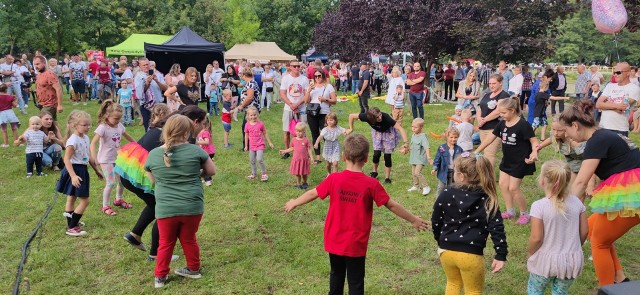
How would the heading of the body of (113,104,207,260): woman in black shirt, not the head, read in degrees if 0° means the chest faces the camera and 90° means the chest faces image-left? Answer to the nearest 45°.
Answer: approximately 270°

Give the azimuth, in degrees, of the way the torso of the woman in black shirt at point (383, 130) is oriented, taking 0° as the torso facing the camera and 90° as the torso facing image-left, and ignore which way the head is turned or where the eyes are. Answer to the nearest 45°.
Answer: approximately 0°

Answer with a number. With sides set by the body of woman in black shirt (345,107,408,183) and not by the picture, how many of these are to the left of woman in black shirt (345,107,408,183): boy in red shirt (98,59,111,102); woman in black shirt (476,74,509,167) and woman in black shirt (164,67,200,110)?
1

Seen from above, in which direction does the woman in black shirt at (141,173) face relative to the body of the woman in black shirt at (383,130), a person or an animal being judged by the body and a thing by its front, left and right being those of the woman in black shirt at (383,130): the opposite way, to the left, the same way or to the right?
to the left

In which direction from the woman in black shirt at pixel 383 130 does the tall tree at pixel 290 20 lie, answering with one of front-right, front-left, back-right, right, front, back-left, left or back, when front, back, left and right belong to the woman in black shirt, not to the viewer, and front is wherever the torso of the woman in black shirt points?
back

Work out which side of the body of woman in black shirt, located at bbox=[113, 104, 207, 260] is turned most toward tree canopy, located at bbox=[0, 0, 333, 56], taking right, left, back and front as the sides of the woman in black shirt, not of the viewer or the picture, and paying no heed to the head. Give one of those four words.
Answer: left

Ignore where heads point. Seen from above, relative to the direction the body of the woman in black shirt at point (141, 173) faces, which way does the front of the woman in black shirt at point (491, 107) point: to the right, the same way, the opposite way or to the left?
the opposite way

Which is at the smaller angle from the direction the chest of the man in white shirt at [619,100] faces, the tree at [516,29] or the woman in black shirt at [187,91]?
the woman in black shirt

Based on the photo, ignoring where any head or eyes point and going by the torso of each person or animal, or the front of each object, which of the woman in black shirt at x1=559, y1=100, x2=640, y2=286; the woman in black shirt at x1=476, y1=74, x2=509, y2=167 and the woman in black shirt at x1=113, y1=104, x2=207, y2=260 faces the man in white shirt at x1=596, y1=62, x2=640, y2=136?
the woman in black shirt at x1=113, y1=104, x2=207, y2=260

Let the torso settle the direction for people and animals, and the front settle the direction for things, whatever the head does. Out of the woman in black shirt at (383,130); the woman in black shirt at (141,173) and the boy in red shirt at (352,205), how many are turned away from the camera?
1

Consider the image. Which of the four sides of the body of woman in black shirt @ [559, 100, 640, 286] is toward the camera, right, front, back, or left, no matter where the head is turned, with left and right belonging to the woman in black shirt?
left

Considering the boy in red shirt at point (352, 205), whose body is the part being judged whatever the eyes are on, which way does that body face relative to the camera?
away from the camera

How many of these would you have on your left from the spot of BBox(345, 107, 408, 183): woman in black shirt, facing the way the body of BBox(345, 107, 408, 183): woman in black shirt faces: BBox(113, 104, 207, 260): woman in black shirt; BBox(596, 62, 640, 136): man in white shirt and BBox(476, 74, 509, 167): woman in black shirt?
2

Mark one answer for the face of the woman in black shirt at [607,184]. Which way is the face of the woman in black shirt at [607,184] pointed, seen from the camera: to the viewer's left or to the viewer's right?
to the viewer's left

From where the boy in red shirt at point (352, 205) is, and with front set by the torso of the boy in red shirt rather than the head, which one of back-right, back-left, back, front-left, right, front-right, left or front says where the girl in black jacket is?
right

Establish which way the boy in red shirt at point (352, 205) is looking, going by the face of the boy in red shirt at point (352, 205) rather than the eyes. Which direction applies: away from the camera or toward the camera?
away from the camera
